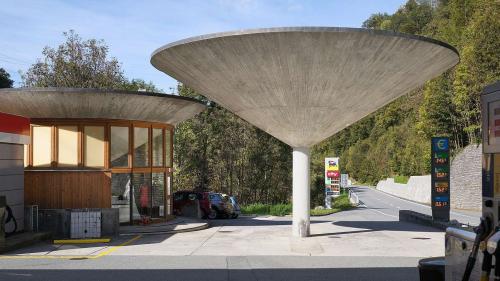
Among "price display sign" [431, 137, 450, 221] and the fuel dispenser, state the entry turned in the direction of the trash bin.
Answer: the price display sign

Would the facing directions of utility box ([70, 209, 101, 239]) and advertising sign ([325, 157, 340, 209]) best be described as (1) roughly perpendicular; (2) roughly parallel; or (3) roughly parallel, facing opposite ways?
roughly parallel

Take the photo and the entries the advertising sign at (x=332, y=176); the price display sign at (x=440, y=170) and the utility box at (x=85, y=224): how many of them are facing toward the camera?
3

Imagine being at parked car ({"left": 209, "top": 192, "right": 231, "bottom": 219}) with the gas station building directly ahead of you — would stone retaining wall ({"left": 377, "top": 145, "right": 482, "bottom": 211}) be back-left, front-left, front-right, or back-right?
back-left

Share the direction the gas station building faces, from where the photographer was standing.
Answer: facing the viewer and to the right of the viewer

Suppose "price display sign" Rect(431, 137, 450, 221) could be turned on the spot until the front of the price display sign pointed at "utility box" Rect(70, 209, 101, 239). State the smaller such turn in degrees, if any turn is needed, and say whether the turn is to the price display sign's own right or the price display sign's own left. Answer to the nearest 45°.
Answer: approximately 45° to the price display sign's own right

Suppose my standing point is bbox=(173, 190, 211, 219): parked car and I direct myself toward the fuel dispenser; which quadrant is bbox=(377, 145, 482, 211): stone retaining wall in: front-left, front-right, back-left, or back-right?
back-left

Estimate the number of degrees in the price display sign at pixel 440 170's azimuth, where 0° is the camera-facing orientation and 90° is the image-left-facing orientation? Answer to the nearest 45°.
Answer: approximately 0°

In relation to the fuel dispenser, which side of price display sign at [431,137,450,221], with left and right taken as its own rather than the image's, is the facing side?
front

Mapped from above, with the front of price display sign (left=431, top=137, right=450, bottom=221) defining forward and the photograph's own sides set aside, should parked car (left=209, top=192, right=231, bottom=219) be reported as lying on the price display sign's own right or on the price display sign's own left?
on the price display sign's own right

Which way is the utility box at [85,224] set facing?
toward the camera

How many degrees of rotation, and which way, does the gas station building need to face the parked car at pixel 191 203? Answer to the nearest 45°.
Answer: approximately 90° to its left

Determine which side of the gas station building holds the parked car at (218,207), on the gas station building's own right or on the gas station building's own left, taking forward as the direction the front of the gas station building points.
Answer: on the gas station building's own left

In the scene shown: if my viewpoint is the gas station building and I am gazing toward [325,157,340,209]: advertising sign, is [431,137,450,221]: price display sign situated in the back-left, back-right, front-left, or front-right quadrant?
front-right
